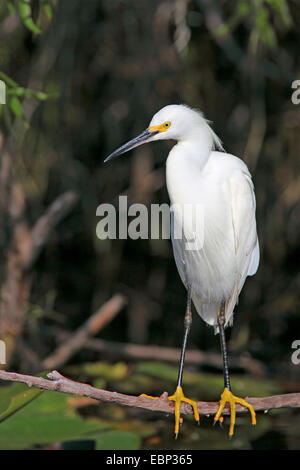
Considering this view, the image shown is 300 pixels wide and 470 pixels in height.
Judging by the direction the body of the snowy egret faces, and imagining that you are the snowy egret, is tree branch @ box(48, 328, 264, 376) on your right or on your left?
on your right

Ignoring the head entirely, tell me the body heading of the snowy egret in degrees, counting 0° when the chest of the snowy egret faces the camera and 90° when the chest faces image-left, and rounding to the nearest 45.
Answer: approximately 45°
